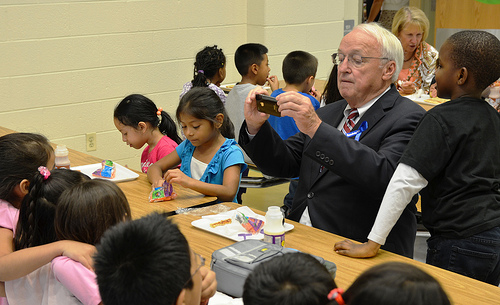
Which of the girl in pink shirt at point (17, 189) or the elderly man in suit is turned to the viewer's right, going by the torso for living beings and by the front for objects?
the girl in pink shirt

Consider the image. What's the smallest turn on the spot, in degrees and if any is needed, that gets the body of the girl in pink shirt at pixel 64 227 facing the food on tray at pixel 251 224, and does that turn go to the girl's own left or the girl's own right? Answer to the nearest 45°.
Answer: approximately 45° to the girl's own right

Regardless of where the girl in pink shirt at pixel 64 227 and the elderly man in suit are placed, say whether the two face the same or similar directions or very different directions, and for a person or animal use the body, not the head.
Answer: very different directions

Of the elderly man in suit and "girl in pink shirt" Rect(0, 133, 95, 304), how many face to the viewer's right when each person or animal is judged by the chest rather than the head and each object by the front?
1

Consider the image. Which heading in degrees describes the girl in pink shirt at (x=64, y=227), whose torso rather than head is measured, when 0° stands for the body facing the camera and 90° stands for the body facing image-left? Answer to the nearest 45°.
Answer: approximately 225°

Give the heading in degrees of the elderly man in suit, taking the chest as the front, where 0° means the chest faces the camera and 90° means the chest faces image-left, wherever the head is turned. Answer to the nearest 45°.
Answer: approximately 45°

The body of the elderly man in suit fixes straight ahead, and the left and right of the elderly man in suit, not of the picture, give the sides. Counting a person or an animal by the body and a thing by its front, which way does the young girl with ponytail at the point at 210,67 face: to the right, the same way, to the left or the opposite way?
the opposite way

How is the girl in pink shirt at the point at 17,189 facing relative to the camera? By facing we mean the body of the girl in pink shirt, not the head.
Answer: to the viewer's right

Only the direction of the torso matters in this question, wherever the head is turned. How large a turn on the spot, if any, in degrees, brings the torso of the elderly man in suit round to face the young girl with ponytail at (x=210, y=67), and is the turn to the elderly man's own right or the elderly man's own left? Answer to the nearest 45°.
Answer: approximately 90° to the elderly man's own right

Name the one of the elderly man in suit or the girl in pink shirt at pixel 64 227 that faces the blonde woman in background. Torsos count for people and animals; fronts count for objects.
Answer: the girl in pink shirt
